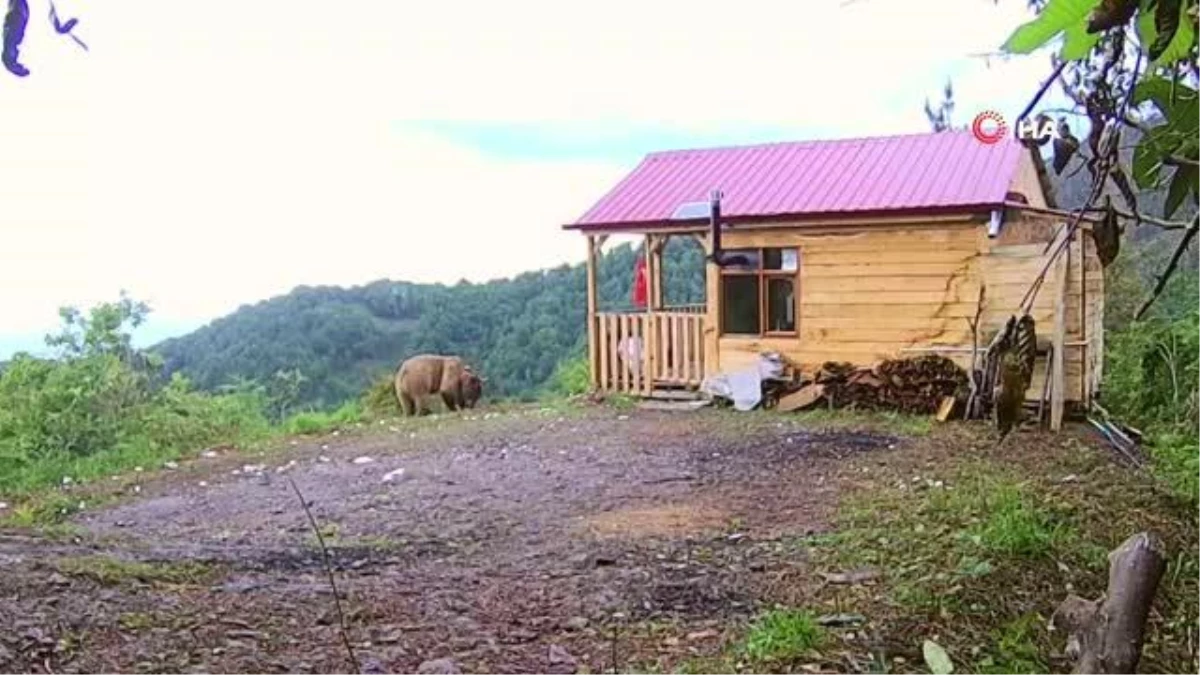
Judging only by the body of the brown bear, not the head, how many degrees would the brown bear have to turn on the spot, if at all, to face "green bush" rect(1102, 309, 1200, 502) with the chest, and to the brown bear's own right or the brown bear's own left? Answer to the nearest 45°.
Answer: approximately 45° to the brown bear's own right

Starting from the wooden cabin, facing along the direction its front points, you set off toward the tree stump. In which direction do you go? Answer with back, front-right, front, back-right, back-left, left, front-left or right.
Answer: left

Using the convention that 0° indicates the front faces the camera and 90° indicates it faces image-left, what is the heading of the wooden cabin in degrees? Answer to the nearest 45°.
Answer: approximately 90°

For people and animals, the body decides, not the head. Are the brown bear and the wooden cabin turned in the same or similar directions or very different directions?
very different directions

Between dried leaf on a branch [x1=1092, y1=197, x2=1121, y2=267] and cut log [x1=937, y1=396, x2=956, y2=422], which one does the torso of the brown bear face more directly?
the cut log

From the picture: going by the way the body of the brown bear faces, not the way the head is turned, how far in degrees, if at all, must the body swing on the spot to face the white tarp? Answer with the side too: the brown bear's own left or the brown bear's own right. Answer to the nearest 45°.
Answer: approximately 45° to the brown bear's own right

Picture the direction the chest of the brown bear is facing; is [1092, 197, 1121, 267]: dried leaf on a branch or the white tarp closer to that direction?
the white tarp

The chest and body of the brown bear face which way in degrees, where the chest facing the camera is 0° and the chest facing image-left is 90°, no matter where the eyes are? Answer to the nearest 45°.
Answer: approximately 270°

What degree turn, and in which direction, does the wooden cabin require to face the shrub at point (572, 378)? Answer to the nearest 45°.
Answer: approximately 45° to its right

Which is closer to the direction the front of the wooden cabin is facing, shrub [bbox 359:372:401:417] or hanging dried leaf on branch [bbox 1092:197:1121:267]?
the shrub

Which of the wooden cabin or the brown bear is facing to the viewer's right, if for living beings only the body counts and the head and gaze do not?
the brown bear
